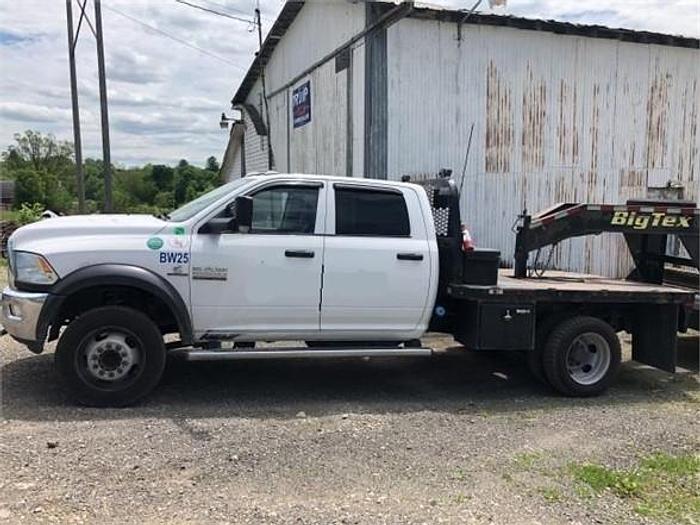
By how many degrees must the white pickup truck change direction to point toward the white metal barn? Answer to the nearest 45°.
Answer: approximately 135° to its right

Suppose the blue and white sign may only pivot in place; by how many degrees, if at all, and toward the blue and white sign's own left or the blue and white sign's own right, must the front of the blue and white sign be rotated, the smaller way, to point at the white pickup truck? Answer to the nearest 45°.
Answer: approximately 45° to the blue and white sign's own left

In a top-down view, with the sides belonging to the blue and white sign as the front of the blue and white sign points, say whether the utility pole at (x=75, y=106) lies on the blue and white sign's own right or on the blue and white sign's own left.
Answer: on the blue and white sign's own right

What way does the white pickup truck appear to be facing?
to the viewer's left

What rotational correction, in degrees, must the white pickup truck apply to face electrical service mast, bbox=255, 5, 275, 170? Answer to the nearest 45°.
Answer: approximately 90° to its right

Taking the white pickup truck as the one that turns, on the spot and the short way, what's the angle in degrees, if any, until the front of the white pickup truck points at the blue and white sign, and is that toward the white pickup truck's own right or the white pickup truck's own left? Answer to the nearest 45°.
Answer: approximately 90° to the white pickup truck's own right
